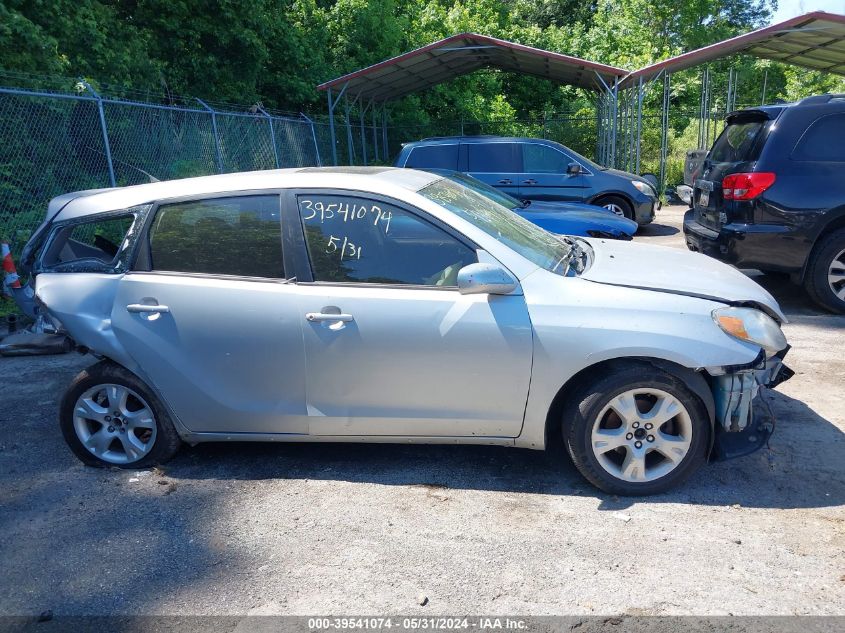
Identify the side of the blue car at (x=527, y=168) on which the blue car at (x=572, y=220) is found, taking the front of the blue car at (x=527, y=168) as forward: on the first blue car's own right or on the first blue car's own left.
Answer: on the first blue car's own right

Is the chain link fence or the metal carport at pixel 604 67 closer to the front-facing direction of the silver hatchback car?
the metal carport

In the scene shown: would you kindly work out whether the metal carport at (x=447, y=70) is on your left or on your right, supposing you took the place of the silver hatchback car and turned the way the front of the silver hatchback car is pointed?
on your left

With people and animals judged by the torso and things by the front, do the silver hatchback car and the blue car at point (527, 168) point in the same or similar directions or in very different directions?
same or similar directions

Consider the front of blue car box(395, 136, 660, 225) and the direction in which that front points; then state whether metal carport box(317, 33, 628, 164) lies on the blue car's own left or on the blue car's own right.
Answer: on the blue car's own left

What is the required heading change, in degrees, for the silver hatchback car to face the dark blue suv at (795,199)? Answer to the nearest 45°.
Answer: approximately 45° to its left

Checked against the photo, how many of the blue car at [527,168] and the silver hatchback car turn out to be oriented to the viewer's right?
2

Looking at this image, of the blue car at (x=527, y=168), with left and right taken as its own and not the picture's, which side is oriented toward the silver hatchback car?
right

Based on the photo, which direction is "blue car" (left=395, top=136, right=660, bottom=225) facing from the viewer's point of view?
to the viewer's right

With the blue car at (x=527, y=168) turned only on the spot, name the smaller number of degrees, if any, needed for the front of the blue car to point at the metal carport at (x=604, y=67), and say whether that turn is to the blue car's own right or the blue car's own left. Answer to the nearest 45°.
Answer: approximately 90° to the blue car's own left

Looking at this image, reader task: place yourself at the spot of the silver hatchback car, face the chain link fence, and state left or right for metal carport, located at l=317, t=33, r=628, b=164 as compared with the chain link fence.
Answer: right

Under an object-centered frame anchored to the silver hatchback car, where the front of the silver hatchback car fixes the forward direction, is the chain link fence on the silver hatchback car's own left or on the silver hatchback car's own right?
on the silver hatchback car's own left

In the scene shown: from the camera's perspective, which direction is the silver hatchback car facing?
to the viewer's right

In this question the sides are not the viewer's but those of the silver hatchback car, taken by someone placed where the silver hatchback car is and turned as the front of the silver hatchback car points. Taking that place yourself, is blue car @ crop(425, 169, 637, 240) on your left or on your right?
on your left

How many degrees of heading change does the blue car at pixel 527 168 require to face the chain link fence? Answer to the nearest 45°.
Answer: approximately 135° to its right

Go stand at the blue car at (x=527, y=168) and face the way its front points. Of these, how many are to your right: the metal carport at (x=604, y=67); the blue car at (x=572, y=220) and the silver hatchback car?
2

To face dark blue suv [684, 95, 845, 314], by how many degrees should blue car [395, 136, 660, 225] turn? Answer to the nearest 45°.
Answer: approximately 45° to its right
